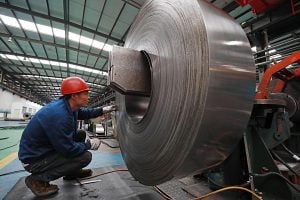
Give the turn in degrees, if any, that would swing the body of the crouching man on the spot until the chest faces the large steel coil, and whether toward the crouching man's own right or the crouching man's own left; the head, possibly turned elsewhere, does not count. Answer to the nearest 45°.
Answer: approximately 45° to the crouching man's own right

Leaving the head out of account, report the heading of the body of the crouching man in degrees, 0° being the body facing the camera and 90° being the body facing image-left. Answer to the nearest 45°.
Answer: approximately 270°

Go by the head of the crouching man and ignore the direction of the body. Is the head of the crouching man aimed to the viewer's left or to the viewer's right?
to the viewer's right

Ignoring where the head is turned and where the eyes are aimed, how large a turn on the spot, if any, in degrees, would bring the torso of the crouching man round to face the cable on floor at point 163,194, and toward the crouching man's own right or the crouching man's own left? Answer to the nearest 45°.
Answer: approximately 45° to the crouching man's own right
